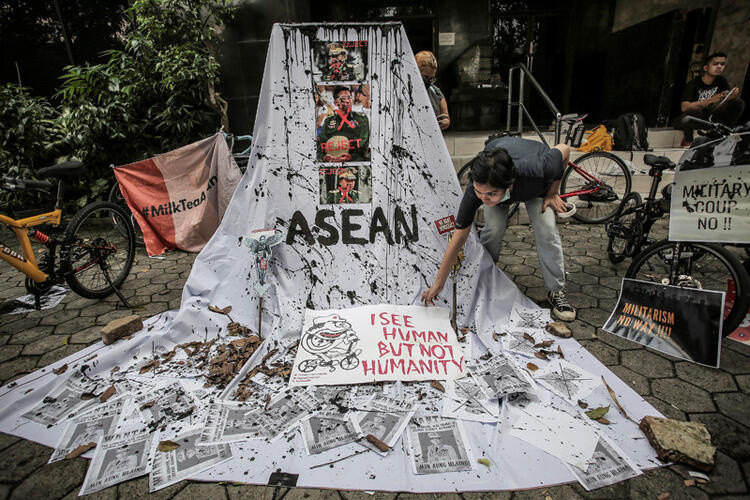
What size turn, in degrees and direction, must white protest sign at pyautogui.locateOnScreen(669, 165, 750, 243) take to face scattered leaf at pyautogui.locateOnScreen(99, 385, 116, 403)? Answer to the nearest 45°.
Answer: approximately 45° to its right

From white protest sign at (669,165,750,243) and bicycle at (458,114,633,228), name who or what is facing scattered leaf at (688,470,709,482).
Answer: the white protest sign

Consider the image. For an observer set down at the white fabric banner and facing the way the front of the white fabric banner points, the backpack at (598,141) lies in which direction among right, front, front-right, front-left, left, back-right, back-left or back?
back-left

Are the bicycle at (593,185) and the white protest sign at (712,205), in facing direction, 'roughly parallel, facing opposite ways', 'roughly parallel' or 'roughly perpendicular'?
roughly perpendicular

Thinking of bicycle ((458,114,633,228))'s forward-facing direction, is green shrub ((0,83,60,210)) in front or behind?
in front

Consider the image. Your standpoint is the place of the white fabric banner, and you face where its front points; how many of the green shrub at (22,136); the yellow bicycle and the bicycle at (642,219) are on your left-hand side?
1

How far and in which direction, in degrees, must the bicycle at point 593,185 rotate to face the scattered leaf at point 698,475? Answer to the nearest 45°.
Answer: approximately 90° to its left

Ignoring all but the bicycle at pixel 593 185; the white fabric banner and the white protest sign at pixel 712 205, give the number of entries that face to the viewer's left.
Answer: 1

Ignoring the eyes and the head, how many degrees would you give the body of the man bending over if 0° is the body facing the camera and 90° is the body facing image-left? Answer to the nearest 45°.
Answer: approximately 45°
